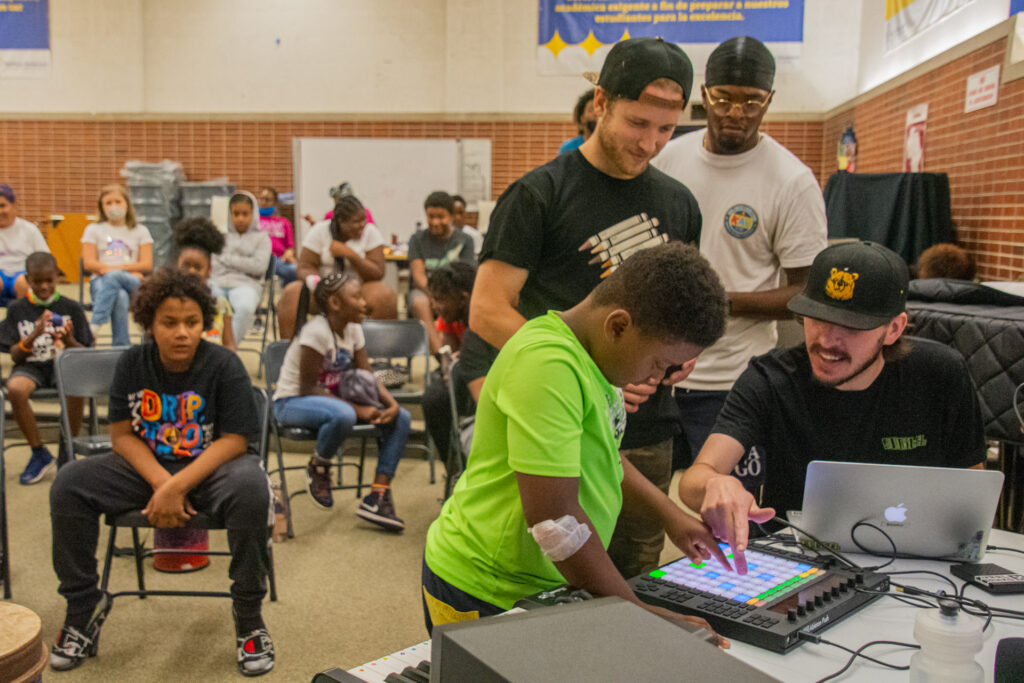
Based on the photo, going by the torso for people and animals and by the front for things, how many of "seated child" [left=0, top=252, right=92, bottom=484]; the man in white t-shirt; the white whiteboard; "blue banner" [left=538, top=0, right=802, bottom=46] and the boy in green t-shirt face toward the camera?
4

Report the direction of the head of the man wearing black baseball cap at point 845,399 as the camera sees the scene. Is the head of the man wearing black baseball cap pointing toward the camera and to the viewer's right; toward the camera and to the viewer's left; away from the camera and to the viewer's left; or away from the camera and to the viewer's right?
toward the camera and to the viewer's left

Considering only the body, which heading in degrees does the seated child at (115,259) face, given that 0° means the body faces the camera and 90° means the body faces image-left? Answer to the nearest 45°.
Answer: approximately 0°

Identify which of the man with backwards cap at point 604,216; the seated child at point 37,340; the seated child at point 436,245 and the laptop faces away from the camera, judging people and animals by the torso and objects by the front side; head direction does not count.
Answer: the laptop

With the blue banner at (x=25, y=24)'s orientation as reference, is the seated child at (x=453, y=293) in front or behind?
in front

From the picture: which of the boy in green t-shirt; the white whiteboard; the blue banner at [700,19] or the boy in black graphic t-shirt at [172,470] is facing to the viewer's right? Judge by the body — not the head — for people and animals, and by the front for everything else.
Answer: the boy in green t-shirt

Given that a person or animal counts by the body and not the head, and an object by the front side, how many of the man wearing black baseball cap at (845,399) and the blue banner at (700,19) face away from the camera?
0

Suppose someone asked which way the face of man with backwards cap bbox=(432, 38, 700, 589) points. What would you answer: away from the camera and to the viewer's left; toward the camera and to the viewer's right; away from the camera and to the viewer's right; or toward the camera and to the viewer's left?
toward the camera and to the viewer's right

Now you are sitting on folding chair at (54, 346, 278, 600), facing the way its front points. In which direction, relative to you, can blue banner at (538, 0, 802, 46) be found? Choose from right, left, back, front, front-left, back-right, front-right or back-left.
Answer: back-left

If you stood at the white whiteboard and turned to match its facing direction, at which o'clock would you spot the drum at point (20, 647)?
The drum is roughly at 12 o'clock from the white whiteboard.
